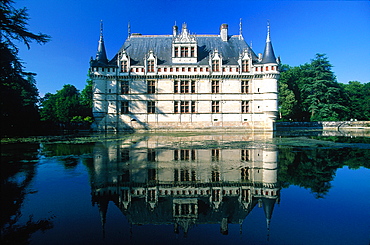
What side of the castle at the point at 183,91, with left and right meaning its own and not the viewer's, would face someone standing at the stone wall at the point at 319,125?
left

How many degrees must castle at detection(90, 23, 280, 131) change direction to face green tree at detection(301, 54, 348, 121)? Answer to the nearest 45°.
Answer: approximately 135° to its left

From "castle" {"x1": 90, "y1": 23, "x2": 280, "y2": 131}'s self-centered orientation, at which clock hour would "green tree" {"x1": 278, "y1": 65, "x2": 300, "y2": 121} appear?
The green tree is roughly at 8 o'clock from the castle.

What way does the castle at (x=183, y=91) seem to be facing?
toward the camera

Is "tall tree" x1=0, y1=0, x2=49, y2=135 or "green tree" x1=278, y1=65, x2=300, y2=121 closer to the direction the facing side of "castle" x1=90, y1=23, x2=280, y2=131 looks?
the tall tree
